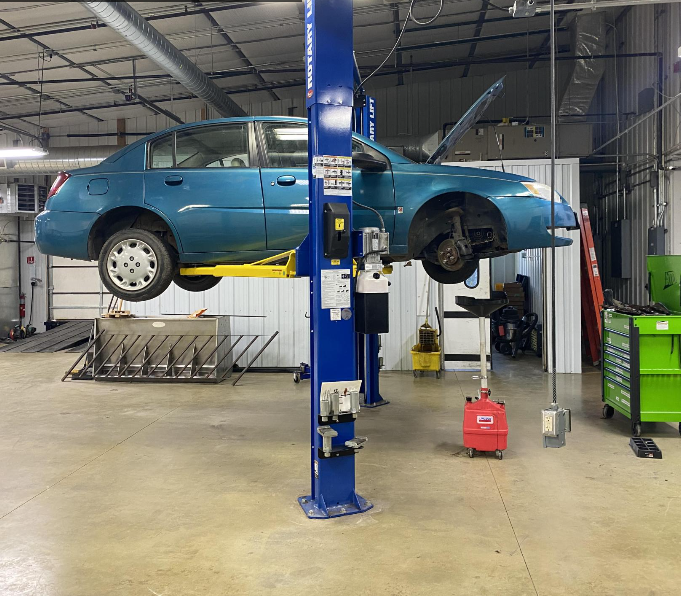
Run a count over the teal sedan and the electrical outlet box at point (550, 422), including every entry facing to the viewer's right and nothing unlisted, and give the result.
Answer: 1

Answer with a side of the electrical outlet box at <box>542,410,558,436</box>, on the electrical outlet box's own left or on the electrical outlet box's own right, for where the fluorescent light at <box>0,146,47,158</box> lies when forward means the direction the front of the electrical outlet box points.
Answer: on the electrical outlet box's own right

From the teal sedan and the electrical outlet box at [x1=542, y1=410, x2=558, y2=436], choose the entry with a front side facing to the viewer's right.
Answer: the teal sedan

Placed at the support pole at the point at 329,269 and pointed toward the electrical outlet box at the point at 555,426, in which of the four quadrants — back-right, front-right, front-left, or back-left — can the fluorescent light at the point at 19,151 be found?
back-left

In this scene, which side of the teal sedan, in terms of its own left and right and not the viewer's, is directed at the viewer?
right

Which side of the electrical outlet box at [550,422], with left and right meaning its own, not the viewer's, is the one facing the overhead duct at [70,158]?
right

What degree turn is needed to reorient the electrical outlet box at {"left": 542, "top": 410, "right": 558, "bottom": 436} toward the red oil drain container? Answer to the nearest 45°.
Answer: approximately 135° to its right

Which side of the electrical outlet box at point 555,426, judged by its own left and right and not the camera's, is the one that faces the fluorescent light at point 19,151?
right

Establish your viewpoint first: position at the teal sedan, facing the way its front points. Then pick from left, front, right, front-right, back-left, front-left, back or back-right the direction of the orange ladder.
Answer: front-left

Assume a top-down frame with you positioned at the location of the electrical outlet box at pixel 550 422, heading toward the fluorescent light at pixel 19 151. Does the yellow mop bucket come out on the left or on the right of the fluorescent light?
right

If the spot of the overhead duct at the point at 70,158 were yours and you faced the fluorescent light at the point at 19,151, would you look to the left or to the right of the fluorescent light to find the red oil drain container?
left

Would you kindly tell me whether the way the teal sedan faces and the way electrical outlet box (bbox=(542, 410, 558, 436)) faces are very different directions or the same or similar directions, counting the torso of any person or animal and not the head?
very different directions

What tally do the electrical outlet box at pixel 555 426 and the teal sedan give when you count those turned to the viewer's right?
1

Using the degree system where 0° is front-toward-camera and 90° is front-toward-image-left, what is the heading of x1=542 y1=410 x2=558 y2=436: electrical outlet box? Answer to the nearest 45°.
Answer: approximately 45°

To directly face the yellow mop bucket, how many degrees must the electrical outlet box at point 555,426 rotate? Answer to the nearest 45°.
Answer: approximately 135° to its right
